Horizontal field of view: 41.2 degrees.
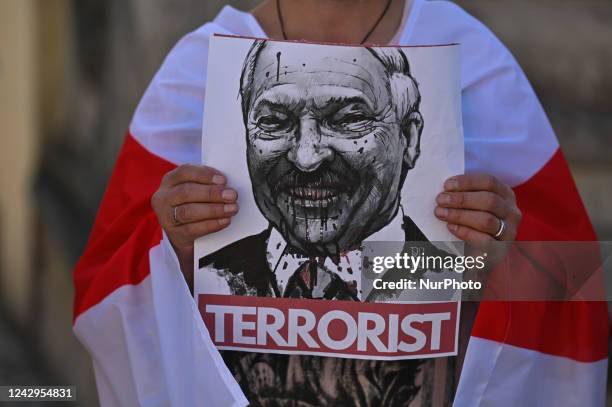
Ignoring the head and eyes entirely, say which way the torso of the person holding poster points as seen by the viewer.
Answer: toward the camera
